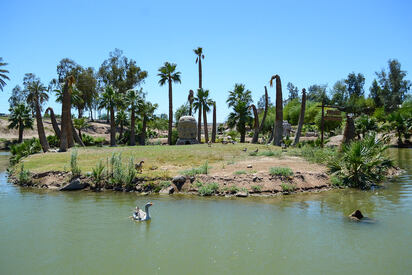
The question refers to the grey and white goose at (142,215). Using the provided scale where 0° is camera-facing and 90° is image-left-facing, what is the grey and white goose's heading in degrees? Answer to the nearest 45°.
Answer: approximately 270°

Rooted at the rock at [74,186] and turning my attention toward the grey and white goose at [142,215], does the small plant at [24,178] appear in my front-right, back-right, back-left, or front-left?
back-right

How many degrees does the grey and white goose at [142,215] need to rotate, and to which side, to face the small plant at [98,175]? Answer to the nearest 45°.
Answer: approximately 90° to its left

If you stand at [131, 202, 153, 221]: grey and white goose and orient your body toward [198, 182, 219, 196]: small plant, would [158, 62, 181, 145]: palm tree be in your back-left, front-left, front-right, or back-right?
front-left

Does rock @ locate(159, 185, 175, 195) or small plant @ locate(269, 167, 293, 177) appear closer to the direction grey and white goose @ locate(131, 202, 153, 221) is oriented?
the small plant

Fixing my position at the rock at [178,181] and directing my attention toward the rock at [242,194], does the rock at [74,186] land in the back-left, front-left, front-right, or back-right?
back-right

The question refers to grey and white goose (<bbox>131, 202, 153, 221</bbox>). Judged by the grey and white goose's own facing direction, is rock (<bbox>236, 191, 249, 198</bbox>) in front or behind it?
in front

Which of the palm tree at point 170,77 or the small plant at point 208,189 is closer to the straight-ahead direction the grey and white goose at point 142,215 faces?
the small plant
